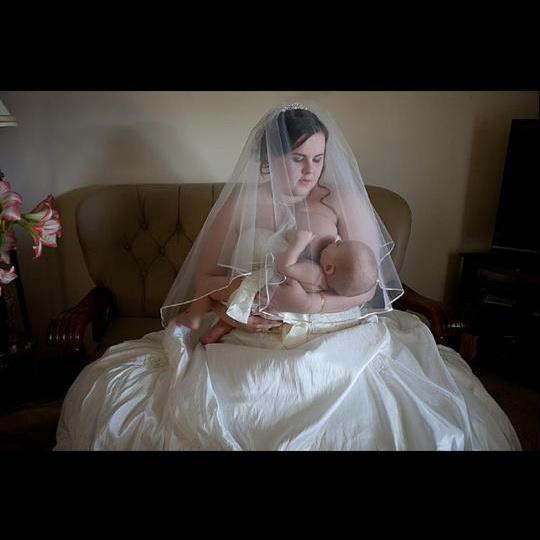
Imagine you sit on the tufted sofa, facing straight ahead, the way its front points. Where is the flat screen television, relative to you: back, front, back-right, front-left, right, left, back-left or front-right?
left

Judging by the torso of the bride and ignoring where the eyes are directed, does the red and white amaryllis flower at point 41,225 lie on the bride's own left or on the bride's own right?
on the bride's own right

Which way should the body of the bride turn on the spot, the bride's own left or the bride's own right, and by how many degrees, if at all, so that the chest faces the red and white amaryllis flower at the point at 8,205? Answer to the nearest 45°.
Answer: approximately 90° to the bride's own right

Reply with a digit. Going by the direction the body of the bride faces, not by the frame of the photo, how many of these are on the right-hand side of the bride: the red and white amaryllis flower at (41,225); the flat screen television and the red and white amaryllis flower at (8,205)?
2
